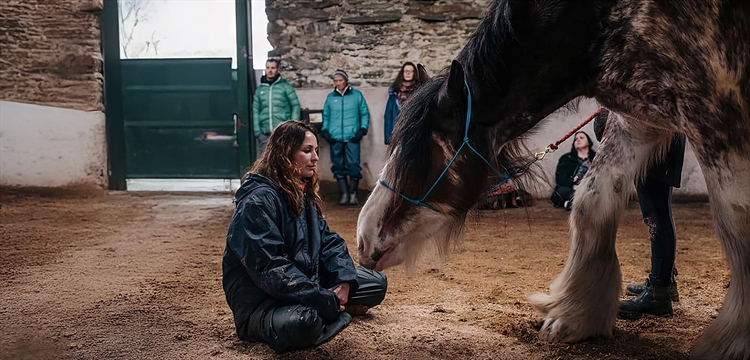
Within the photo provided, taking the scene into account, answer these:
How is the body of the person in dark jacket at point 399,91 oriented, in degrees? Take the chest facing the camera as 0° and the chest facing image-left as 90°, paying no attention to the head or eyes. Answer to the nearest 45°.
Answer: approximately 0°

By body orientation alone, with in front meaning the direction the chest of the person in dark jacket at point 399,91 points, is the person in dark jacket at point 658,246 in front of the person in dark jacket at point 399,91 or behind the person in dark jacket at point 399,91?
in front

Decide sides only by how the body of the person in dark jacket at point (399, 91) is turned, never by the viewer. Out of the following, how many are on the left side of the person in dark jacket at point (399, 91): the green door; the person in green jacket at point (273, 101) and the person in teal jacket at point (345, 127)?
0

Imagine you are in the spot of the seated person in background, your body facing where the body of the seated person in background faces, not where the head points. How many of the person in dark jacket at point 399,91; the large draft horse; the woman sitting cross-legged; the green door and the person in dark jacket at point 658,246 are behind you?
0

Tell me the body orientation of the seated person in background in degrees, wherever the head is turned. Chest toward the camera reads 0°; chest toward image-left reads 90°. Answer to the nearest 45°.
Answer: approximately 45°

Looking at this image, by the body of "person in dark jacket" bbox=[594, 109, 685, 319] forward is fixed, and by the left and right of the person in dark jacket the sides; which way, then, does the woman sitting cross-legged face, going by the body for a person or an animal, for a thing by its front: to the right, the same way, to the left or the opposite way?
the opposite way

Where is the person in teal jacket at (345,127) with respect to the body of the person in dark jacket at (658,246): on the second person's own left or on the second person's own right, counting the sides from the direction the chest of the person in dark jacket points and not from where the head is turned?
on the second person's own right

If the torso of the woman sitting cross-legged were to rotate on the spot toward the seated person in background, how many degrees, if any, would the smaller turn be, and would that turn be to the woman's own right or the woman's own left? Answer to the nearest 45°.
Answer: approximately 90° to the woman's own left

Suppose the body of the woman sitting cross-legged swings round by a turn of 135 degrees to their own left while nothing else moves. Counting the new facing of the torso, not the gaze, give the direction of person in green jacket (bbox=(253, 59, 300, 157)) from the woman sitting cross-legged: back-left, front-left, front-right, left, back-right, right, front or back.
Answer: front

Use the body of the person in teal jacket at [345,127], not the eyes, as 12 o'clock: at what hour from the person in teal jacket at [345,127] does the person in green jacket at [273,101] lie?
the person in green jacket at [273,101] is roughly at 3 o'clock from the person in teal jacket at [345,127].

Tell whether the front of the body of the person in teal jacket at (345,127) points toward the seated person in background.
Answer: no

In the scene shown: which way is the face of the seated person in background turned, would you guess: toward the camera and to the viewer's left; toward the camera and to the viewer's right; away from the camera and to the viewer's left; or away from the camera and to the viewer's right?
toward the camera and to the viewer's left

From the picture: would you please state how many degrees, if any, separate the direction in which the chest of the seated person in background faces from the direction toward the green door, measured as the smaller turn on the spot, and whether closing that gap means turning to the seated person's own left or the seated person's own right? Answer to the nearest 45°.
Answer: approximately 45° to the seated person's own right

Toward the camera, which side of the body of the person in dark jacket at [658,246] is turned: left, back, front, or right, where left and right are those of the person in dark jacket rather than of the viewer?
left

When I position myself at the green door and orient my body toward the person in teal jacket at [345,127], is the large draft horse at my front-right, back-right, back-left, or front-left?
front-right

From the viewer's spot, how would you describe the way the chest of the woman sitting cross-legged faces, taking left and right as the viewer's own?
facing the viewer and to the right of the viewer

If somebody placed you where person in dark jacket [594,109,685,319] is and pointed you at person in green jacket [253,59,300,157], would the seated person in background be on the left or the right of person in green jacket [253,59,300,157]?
right

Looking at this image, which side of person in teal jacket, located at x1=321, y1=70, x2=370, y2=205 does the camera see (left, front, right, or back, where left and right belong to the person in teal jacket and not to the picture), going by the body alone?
front
